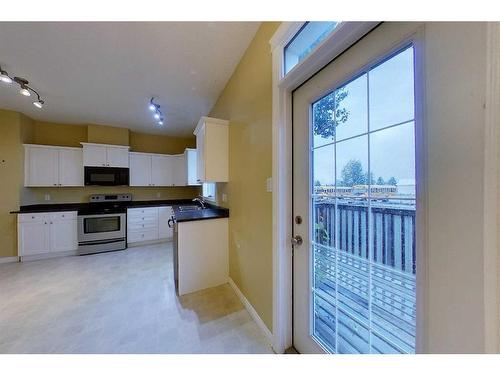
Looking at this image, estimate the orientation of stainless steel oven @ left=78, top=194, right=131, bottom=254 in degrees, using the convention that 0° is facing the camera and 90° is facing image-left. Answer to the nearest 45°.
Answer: approximately 0°

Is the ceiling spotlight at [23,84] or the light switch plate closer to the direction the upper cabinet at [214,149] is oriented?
the ceiling spotlight

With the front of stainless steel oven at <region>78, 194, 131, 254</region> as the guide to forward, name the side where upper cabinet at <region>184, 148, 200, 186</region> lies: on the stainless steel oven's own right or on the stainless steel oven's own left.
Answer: on the stainless steel oven's own left

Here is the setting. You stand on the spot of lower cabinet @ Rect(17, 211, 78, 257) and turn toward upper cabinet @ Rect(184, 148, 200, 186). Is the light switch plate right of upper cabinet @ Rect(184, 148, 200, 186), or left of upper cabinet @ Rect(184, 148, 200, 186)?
right

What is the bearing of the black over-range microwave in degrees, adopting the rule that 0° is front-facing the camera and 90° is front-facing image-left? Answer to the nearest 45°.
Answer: approximately 0°

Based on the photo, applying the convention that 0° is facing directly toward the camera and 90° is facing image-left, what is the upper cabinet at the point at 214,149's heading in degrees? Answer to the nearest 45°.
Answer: approximately 90°
